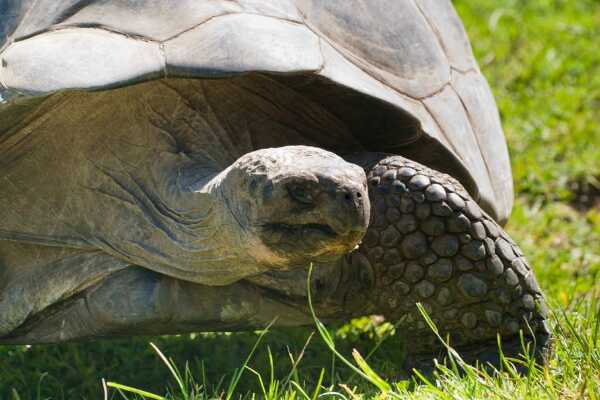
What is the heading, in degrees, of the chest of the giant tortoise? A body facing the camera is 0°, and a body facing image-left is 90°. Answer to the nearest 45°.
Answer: approximately 315°
